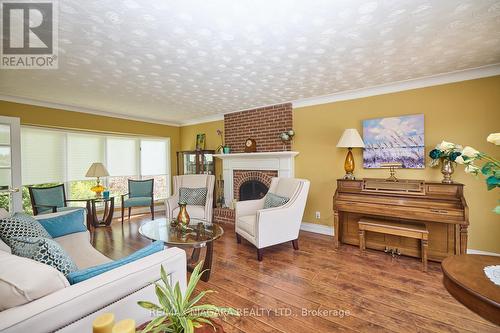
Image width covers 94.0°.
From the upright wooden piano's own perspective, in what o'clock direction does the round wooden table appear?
The round wooden table is roughly at 12 o'clock from the upright wooden piano.

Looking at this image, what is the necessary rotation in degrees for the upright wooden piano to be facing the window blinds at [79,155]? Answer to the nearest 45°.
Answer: approximately 90° to its right

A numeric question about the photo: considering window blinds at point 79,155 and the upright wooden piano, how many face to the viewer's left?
0

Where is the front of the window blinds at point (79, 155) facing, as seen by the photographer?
facing the viewer and to the right of the viewer

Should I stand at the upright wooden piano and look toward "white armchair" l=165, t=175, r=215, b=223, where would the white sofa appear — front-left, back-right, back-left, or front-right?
front-left

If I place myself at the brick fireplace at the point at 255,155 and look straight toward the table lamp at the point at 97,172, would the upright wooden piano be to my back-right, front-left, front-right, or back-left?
back-left

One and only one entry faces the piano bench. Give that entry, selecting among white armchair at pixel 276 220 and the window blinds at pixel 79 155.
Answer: the window blinds

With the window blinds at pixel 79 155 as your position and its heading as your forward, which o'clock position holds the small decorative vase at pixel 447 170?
The small decorative vase is roughly at 12 o'clock from the window blinds.

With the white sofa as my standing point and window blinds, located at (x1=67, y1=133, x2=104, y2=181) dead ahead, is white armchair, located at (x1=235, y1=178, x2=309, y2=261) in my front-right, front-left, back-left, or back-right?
front-right

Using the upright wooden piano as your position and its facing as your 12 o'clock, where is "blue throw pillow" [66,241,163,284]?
The blue throw pillow is roughly at 1 o'clock from the upright wooden piano.

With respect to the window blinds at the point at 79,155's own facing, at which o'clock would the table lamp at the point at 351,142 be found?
The table lamp is roughly at 12 o'clock from the window blinds.

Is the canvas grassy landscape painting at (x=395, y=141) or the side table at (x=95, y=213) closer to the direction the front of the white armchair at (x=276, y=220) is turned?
the side table

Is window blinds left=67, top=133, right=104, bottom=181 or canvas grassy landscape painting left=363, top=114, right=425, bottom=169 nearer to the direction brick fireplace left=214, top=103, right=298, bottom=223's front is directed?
the window blinds

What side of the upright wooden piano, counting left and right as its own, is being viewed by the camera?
front

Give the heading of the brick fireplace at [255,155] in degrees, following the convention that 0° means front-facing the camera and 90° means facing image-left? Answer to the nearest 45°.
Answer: approximately 45°

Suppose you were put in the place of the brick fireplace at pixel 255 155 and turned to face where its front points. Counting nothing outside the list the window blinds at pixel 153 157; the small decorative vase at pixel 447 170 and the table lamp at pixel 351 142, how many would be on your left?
2

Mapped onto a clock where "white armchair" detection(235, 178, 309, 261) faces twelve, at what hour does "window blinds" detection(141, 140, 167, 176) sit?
The window blinds is roughly at 3 o'clock from the white armchair.

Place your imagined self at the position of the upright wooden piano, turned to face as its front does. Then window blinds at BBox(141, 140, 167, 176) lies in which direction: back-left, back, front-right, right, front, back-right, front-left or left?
right

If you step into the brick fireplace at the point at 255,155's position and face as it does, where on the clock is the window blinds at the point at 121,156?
The window blinds is roughly at 2 o'clock from the brick fireplace.

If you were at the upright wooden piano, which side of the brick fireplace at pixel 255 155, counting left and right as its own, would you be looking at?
left

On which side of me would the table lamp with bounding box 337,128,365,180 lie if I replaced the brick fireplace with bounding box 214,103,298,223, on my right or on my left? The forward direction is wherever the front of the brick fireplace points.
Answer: on my left
